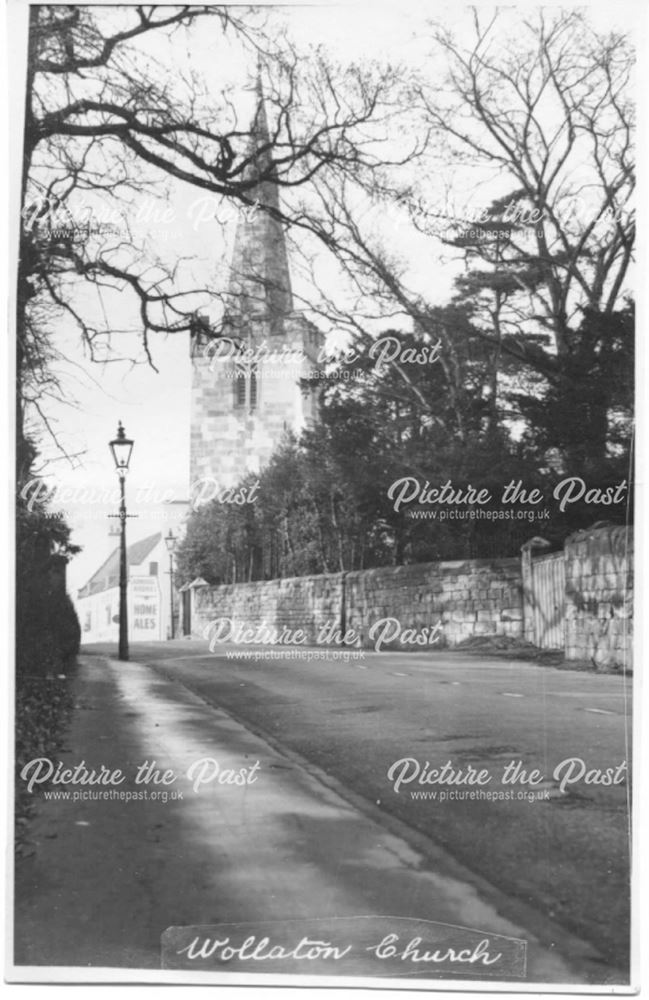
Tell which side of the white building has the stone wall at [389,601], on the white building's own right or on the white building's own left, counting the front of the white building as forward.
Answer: on the white building's own left

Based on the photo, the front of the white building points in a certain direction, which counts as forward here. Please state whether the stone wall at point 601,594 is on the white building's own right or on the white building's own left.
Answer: on the white building's own left

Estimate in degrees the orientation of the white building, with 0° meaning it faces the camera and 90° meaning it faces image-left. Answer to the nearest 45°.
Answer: approximately 45°
